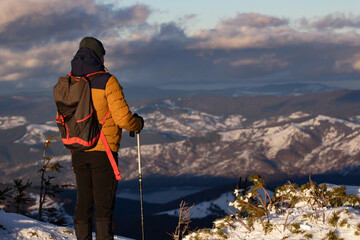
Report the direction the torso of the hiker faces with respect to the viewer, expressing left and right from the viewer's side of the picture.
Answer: facing away from the viewer and to the right of the viewer

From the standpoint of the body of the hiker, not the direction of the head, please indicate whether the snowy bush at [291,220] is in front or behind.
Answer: in front
